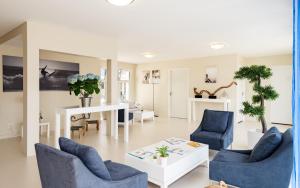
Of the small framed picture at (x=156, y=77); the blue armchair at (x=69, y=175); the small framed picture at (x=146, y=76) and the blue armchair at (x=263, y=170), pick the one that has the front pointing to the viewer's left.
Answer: the blue armchair at (x=263, y=170)

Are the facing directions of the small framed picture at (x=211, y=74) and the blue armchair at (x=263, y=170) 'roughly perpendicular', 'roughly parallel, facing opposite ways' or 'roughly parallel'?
roughly perpendicular

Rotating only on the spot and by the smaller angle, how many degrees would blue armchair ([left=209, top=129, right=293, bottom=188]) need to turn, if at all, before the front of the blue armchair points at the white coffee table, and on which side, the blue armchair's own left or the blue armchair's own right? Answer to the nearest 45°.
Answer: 0° — it already faces it

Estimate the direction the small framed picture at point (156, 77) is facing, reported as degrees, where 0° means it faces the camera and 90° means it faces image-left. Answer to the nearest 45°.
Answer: approximately 0°

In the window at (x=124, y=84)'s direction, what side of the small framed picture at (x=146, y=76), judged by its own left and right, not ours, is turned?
right

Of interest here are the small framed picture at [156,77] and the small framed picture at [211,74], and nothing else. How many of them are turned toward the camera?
2

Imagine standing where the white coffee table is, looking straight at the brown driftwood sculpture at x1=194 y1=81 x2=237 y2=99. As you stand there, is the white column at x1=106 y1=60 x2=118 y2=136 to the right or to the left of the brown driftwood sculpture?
left

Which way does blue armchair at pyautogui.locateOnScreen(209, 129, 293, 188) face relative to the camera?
to the viewer's left

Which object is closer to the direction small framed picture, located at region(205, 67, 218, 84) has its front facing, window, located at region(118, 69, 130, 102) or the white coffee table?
the white coffee table

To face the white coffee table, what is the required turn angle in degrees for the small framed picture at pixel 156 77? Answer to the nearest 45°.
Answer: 0° — it already faces it

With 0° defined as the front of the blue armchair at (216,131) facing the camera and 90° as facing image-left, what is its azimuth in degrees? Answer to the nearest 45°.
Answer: approximately 45°
